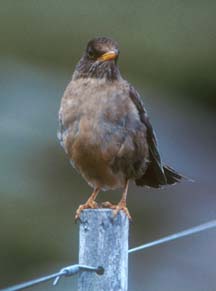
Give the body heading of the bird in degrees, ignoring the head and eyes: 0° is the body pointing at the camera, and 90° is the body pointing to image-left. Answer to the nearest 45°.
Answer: approximately 45°
